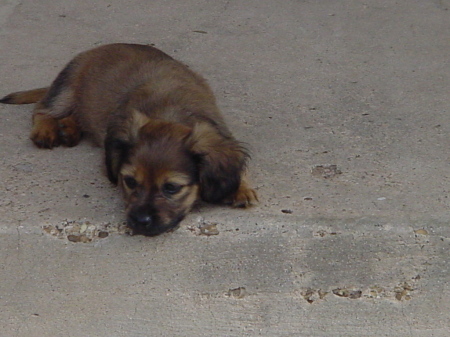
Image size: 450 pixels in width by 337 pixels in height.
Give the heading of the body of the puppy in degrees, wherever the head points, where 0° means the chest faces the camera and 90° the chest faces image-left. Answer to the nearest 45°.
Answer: approximately 315°
